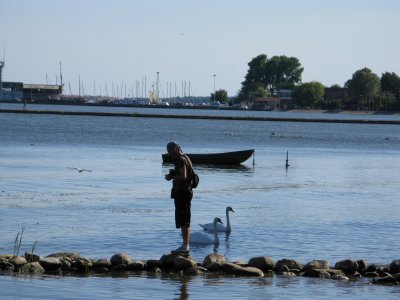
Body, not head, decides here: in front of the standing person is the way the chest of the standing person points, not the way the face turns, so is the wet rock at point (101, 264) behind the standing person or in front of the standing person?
in front

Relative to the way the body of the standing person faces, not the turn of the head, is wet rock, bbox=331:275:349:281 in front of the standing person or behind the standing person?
behind

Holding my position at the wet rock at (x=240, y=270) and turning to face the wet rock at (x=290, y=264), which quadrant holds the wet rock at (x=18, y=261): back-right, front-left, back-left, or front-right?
back-left

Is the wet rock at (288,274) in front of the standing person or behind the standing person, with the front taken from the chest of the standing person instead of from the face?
behind

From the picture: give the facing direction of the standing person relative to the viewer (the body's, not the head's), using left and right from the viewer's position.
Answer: facing to the left of the viewer

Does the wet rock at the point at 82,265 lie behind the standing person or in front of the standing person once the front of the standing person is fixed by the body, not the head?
in front

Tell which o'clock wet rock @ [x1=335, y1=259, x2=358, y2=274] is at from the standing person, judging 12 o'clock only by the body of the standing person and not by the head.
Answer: The wet rock is roughly at 6 o'clock from the standing person.

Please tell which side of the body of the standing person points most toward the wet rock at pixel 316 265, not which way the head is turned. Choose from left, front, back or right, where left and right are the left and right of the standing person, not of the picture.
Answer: back

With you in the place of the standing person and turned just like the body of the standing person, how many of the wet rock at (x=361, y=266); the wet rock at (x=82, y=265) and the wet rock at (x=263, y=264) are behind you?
2

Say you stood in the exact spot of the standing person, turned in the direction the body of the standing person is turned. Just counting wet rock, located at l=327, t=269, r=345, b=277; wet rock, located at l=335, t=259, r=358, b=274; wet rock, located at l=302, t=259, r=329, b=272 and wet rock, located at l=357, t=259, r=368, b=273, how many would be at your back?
4

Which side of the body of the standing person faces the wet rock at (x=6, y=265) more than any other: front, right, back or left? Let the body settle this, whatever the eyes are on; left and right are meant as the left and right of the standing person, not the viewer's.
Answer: front
